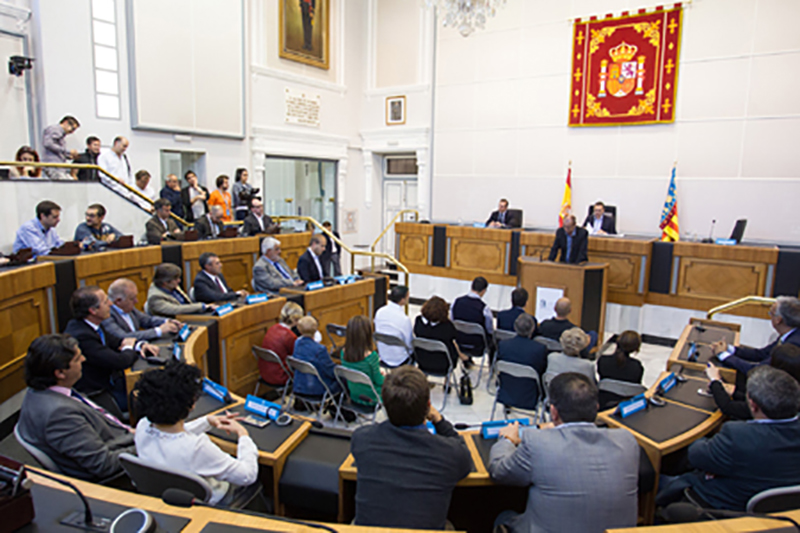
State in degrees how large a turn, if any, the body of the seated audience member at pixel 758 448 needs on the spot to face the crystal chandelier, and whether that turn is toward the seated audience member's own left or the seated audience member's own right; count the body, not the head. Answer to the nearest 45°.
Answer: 0° — they already face it

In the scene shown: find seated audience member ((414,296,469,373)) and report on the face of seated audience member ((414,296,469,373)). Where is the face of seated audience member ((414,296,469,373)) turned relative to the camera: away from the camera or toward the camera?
away from the camera

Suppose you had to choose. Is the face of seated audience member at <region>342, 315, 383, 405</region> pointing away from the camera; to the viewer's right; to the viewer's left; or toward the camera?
away from the camera

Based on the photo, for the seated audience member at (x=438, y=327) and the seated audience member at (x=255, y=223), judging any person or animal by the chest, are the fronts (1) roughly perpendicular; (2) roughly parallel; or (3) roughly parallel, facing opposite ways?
roughly perpendicular

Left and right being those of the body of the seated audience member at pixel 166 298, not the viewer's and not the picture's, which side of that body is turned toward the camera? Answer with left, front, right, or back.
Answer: right

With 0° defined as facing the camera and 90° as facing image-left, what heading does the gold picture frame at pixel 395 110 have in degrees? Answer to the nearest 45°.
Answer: approximately 0°

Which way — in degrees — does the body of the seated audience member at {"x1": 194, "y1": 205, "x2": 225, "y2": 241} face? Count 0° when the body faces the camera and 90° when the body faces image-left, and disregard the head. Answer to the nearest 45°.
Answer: approximately 315°

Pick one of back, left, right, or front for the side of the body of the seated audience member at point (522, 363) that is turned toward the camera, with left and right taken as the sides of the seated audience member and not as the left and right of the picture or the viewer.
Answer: back

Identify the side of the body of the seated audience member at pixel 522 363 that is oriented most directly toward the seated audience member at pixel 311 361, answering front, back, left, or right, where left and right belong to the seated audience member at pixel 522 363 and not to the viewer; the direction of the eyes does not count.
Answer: left

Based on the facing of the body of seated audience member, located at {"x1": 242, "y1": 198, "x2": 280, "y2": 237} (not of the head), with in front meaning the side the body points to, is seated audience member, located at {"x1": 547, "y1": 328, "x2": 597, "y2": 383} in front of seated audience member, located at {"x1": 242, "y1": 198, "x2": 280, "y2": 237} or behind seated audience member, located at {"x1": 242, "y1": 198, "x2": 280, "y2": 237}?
in front

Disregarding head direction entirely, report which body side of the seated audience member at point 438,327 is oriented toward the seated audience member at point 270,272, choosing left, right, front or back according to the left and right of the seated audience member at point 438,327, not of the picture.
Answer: left

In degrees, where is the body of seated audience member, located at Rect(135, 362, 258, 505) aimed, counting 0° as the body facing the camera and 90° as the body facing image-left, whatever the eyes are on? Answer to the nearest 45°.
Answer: approximately 225°

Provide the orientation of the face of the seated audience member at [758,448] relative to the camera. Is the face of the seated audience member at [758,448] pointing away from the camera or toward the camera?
away from the camera

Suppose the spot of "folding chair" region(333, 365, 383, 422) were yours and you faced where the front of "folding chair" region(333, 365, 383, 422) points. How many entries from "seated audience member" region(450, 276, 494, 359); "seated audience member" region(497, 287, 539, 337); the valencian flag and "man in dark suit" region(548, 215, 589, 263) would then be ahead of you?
4

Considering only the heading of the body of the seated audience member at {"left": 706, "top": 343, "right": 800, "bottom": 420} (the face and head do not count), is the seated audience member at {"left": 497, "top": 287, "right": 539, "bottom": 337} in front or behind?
in front

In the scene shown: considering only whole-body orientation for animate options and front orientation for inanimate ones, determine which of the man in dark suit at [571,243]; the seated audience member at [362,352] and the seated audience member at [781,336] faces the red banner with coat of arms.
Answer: the seated audience member at [362,352]
